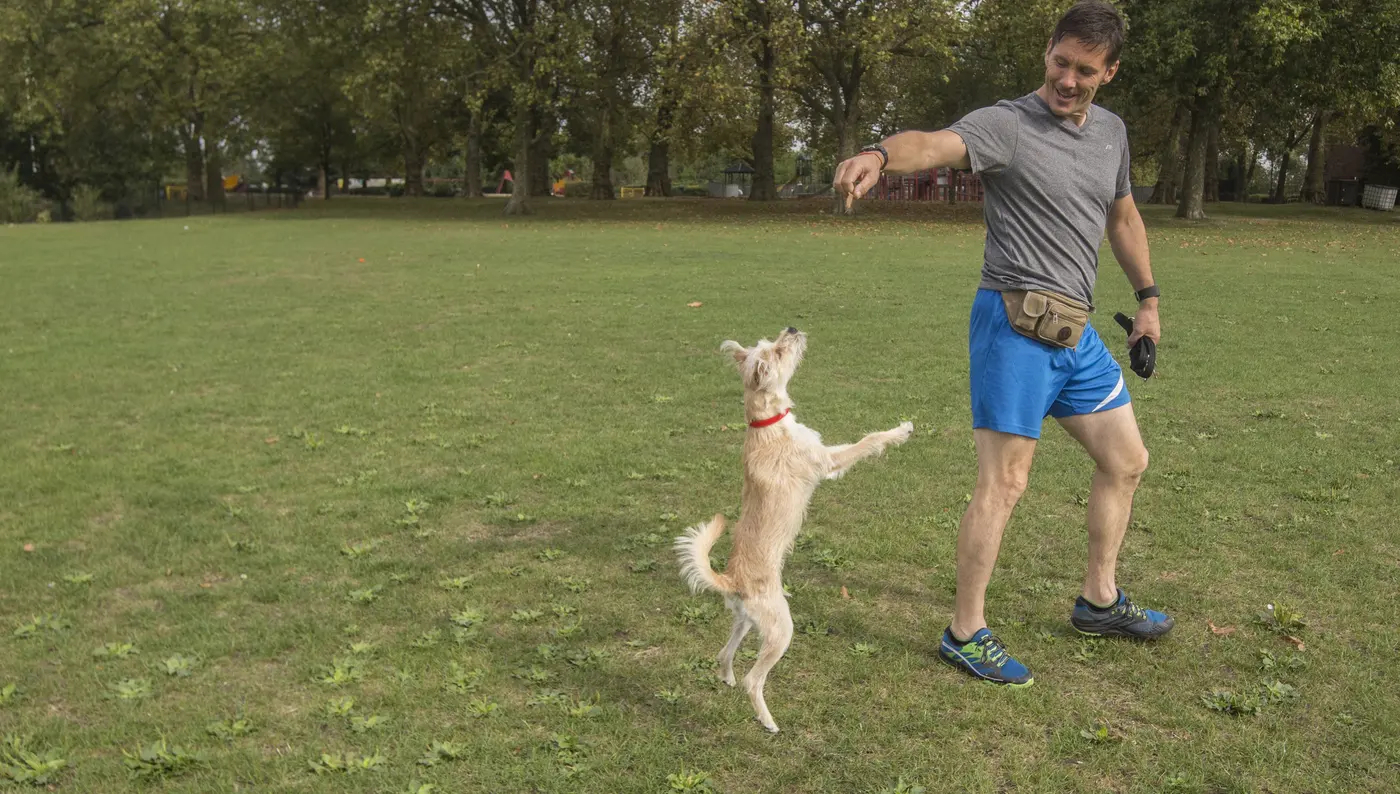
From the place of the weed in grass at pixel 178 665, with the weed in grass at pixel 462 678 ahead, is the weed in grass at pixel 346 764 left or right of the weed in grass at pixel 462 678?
right

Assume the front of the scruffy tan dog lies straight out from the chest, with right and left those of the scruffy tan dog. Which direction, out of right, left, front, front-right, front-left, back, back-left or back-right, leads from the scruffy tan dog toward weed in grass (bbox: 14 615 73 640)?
back

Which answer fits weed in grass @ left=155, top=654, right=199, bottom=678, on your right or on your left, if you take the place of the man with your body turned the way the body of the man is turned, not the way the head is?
on your right

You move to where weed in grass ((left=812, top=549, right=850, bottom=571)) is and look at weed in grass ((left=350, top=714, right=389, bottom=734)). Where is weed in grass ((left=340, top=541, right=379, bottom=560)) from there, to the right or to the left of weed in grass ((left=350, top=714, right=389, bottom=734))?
right

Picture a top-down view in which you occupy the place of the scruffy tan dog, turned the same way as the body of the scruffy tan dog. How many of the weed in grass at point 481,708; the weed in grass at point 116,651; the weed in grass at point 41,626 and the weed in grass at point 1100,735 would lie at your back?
3

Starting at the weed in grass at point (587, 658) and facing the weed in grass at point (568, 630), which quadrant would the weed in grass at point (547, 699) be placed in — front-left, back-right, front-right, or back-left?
back-left

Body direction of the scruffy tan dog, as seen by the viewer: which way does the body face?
to the viewer's right

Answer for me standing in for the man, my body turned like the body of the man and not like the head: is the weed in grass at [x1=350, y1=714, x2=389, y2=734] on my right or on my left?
on my right
